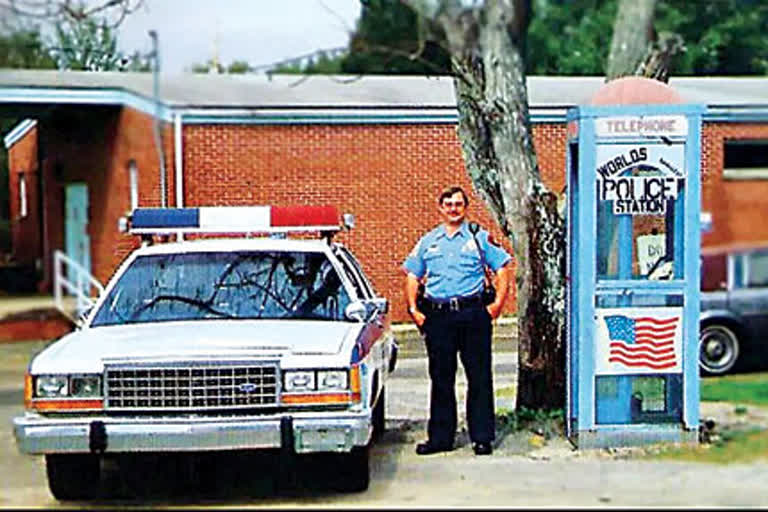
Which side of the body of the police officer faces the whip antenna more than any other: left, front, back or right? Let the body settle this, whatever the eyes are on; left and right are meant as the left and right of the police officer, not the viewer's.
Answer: right

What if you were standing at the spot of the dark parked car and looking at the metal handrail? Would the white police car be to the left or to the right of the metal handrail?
left

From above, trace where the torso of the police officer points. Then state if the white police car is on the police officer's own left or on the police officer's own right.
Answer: on the police officer's own right

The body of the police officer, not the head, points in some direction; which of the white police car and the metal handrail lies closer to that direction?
the white police car

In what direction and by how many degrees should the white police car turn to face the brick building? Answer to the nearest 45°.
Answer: approximately 180°

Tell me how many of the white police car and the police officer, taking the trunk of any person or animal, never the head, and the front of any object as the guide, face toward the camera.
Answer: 2

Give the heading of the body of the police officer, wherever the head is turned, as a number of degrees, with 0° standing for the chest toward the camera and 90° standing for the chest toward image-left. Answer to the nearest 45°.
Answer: approximately 0°

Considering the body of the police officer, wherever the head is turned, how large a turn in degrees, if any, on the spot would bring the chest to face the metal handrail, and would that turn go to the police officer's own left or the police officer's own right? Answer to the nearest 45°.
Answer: approximately 90° to the police officer's own right

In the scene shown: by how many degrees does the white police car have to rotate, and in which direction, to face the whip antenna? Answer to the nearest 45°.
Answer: approximately 180°

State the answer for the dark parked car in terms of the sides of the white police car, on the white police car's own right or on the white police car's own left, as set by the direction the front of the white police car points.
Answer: on the white police car's own left
